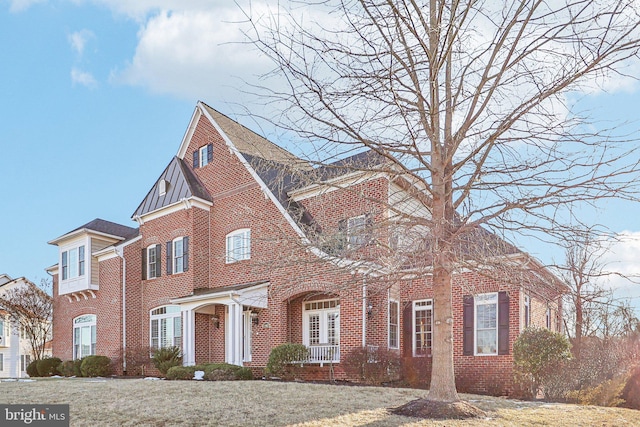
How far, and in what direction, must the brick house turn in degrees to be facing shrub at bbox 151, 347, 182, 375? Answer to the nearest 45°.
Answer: approximately 45° to its right

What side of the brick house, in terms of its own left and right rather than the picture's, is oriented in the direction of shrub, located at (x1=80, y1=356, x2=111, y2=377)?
right

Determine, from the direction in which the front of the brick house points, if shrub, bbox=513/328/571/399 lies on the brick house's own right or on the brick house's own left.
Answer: on the brick house's own left
